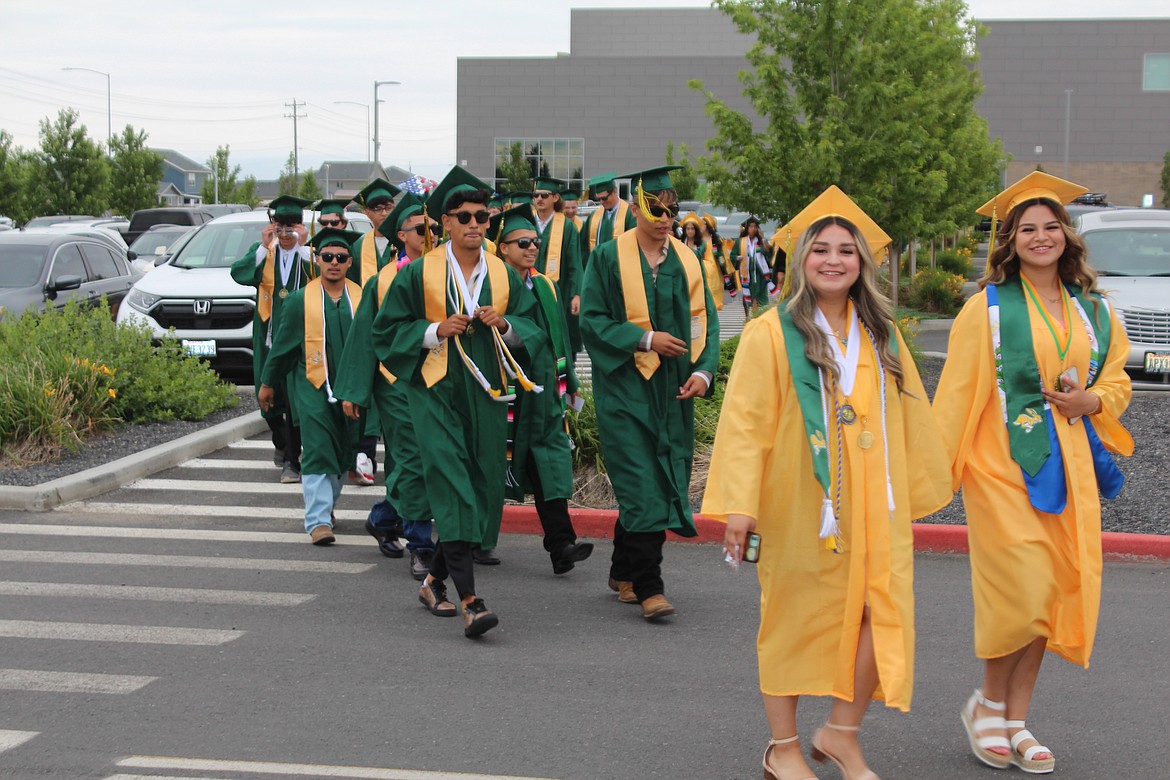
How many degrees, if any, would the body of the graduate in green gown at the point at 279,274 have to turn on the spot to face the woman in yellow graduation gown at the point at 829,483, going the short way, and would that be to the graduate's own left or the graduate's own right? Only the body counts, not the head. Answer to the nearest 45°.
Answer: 0° — they already face them

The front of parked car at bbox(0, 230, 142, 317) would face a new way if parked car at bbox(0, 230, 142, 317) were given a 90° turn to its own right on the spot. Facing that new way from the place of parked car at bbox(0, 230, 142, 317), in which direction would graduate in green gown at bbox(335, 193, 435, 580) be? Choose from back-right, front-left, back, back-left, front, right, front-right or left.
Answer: back-left

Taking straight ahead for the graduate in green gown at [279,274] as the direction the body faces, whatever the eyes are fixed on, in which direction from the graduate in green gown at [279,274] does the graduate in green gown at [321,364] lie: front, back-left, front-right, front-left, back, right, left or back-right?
front

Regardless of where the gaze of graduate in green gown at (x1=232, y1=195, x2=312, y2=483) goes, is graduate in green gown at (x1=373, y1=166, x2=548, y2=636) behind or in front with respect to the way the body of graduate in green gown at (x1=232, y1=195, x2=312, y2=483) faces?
in front

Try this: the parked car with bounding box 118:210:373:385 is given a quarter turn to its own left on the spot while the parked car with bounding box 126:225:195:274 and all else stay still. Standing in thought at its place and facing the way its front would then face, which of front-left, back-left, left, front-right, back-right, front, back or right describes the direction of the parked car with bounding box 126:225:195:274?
back-left

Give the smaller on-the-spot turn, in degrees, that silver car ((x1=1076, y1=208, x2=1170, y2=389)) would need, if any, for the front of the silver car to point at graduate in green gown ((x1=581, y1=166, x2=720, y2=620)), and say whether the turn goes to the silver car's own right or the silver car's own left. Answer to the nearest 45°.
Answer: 0° — it already faces them

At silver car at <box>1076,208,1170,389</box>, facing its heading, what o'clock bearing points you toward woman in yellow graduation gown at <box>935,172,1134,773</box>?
The woman in yellow graduation gown is roughly at 12 o'clock from the silver car.

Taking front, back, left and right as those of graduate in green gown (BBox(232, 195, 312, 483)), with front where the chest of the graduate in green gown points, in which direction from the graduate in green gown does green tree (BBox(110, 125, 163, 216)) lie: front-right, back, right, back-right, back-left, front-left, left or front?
back

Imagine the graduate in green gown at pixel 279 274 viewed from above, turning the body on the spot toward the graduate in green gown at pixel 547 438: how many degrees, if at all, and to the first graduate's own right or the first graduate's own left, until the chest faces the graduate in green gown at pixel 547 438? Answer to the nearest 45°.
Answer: approximately 45° to the first graduate's own left

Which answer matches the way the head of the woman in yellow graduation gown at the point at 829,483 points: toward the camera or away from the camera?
toward the camera

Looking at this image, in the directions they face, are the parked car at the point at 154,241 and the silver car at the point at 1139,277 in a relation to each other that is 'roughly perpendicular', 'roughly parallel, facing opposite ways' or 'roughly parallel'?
roughly parallel

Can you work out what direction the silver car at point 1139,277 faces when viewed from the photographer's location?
facing the viewer

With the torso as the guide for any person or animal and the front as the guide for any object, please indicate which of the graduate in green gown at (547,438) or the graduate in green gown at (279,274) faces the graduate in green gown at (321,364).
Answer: the graduate in green gown at (279,274)

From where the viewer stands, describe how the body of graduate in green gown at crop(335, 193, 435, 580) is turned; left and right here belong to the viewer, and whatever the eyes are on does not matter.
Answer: facing the viewer and to the right of the viewer

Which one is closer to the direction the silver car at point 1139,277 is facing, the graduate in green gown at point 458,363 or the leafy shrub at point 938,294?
the graduate in green gown

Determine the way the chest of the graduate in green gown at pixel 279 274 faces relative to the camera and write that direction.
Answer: toward the camera

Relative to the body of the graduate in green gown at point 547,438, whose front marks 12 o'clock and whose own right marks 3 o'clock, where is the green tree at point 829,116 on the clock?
The green tree is roughly at 8 o'clock from the graduate in green gown.
